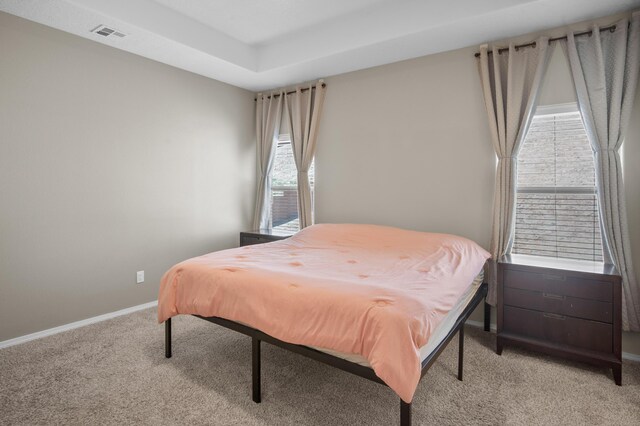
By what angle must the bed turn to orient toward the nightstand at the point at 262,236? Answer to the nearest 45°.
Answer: approximately 135° to its right

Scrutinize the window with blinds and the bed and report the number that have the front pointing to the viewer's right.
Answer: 0

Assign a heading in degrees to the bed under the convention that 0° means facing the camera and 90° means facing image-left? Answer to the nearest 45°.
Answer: approximately 45°

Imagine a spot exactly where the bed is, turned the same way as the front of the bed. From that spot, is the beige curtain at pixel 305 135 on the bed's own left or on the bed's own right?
on the bed's own right

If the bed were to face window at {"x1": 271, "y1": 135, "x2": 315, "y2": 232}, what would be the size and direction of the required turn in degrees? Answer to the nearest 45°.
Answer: approximately 135° to its right

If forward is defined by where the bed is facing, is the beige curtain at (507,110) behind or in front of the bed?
behind

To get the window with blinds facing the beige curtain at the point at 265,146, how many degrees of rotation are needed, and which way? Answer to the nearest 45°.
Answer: approximately 90° to its right
